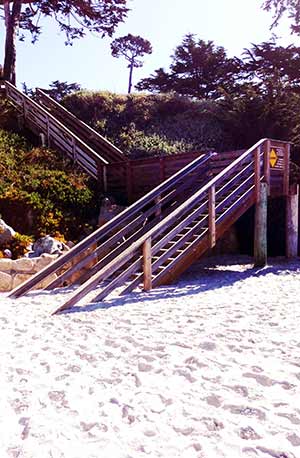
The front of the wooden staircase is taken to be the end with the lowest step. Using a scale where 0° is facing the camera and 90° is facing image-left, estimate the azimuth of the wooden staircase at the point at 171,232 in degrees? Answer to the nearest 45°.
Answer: approximately 45°

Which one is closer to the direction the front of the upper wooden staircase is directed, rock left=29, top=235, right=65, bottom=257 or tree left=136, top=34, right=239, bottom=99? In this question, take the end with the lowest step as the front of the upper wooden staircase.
the rock

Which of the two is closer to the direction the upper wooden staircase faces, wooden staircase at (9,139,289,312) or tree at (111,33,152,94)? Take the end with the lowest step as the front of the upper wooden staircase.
the wooden staircase

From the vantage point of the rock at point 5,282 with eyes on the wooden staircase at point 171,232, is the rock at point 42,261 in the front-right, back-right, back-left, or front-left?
front-left

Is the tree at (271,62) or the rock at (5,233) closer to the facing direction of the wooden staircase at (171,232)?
the rock

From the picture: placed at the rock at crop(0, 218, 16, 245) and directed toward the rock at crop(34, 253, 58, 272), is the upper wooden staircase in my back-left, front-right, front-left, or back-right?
back-left

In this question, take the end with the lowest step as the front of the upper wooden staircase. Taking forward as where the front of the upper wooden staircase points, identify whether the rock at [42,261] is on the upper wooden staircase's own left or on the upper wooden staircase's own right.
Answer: on the upper wooden staircase's own right

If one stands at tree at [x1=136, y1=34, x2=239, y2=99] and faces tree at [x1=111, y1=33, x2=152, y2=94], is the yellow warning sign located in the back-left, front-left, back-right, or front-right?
back-left

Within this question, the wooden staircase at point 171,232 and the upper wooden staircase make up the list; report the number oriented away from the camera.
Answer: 0

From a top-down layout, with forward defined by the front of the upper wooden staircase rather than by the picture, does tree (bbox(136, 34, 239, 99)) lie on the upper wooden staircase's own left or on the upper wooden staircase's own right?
on the upper wooden staircase's own left

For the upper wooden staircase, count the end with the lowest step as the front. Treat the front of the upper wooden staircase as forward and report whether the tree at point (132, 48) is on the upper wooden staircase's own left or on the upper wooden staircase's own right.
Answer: on the upper wooden staircase's own left

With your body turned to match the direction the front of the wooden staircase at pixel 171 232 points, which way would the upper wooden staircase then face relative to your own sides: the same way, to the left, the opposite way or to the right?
to the left

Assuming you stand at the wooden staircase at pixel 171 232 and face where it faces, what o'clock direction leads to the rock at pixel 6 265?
The rock is roughly at 1 o'clock from the wooden staircase.

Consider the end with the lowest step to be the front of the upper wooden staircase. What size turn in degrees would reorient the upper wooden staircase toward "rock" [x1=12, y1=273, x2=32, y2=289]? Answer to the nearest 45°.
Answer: approximately 45° to its right

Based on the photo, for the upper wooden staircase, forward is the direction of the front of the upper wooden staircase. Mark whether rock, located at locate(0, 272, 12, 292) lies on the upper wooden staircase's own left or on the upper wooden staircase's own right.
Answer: on the upper wooden staircase's own right

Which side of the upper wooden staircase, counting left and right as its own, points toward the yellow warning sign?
front
